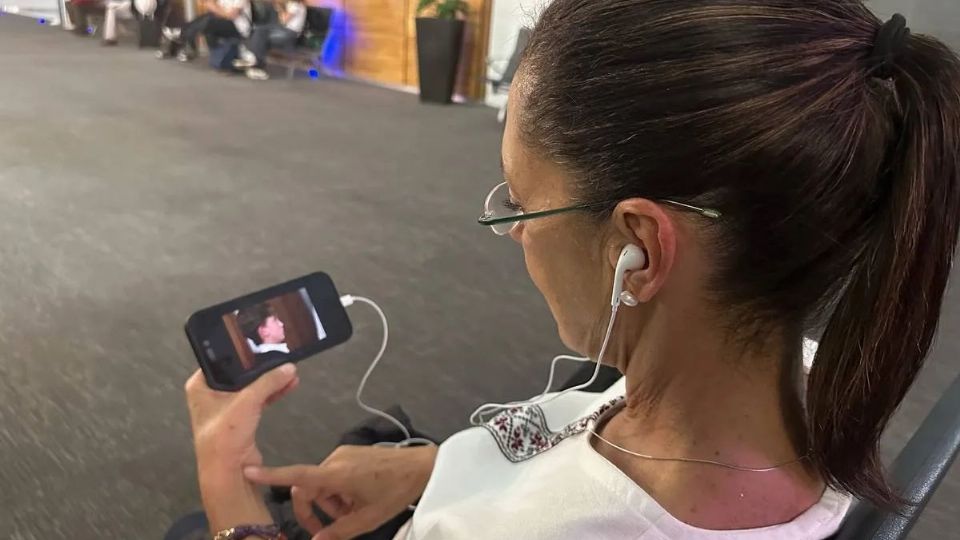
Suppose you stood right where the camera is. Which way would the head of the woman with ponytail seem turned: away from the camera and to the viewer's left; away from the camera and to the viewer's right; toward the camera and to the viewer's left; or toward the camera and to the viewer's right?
away from the camera and to the viewer's left

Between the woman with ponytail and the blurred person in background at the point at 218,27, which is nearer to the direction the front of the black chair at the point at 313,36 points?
the woman with ponytail

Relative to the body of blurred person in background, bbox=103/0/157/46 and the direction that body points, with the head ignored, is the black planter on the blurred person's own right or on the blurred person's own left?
on the blurred person's own left

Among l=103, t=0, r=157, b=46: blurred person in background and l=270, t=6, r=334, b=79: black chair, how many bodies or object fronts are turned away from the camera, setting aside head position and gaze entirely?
0

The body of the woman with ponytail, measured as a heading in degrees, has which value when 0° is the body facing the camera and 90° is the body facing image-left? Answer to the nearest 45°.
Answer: approximately 135°

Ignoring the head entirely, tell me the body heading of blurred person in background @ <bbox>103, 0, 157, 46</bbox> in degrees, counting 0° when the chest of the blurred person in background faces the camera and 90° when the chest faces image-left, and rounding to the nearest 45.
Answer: approximately 45°

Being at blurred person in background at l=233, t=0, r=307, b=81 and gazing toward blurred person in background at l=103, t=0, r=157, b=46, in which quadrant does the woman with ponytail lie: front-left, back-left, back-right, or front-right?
back-left

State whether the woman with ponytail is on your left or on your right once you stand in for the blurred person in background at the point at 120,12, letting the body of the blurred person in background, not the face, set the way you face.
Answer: on your left

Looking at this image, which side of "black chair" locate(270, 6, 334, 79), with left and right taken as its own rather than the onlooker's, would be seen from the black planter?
left

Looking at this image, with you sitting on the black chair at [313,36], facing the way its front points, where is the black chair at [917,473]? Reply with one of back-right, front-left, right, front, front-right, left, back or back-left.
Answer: front-left

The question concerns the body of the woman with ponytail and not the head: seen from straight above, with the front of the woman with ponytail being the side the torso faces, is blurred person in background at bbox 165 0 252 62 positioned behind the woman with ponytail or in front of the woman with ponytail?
in front

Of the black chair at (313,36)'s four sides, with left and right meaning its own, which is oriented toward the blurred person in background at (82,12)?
right
